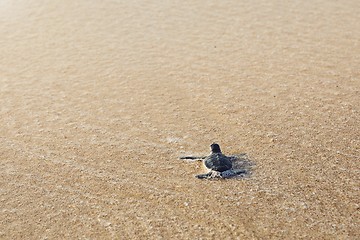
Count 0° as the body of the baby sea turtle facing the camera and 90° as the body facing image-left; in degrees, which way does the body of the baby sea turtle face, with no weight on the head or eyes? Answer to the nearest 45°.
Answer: approximately 180°
